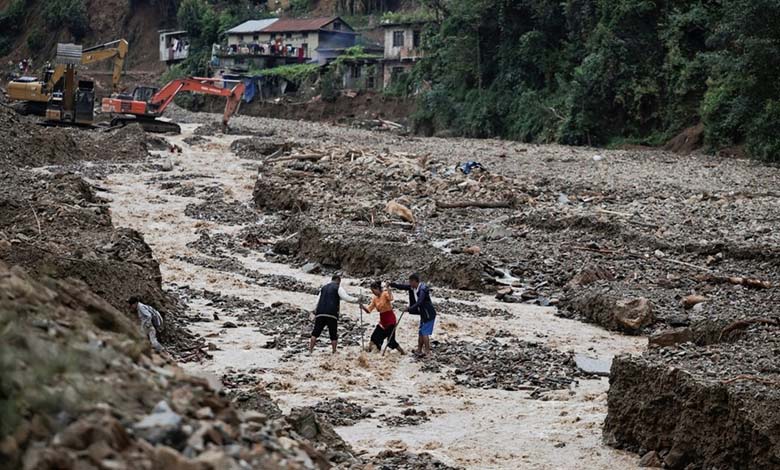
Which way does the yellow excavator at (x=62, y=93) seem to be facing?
to the viewer's right

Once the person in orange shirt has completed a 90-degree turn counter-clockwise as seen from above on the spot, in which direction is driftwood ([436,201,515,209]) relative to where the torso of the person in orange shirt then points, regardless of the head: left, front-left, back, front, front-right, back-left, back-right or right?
back-left

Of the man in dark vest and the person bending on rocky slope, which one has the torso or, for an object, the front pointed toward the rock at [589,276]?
the man in dark vest

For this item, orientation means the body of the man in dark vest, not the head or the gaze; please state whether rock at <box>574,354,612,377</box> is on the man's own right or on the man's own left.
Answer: on the man's own right

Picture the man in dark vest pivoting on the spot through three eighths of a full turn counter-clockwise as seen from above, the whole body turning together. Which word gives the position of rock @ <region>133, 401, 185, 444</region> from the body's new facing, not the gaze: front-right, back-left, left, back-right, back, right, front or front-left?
left

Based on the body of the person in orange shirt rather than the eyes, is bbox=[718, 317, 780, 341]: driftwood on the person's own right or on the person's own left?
on the person's own left

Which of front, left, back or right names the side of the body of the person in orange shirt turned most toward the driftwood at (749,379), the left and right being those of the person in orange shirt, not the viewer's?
left
